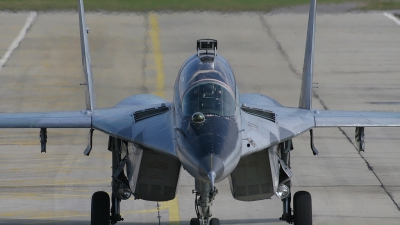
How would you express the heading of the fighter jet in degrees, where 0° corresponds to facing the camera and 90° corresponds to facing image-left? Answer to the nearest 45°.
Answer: approximately 0°
